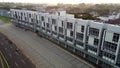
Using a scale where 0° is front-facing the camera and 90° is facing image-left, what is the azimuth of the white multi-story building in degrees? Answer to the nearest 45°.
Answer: approximately 45°
